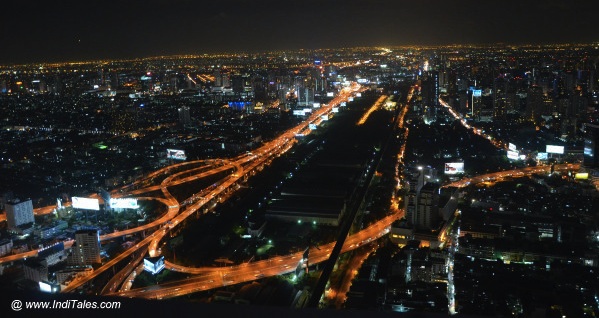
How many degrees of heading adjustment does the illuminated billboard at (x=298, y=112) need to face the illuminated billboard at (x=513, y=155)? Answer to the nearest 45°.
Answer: approximately 45° to its left

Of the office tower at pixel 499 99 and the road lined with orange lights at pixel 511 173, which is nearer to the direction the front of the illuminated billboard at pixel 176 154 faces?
the road lined with orange lights

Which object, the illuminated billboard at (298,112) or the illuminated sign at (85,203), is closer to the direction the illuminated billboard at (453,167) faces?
the illuminated sign

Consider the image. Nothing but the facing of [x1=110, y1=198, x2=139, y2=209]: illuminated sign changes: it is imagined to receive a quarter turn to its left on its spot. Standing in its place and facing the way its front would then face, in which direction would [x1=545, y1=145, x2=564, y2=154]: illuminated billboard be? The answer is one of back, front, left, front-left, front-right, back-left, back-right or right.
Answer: front

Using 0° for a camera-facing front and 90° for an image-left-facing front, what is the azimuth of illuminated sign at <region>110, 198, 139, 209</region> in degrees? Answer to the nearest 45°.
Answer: approximately 0°

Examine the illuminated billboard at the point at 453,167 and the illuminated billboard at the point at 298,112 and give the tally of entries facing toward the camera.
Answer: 2

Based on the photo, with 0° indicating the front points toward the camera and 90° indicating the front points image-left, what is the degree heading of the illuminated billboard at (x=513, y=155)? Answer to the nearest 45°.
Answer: approximately 0°
